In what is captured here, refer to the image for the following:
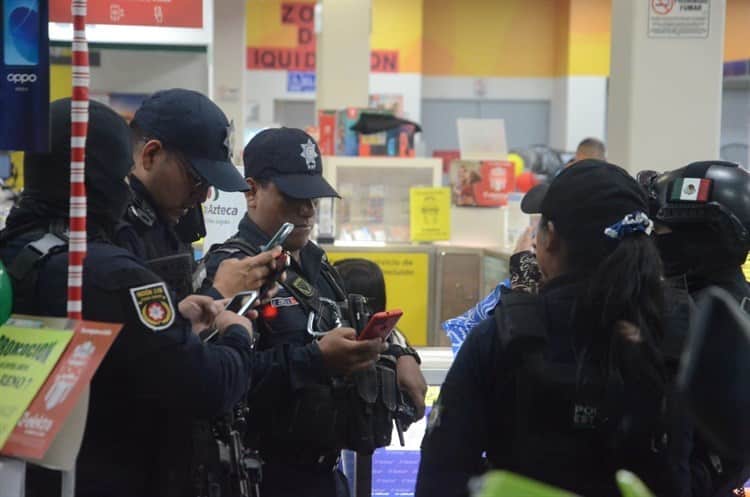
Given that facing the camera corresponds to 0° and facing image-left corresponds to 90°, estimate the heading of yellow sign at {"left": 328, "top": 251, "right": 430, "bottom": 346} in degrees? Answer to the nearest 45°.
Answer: approximately 0°

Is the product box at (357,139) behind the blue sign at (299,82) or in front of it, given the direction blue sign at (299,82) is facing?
in front

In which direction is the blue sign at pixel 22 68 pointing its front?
toward the camera

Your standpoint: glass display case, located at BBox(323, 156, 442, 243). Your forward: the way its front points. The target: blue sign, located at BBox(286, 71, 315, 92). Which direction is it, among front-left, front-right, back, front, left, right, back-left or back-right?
back

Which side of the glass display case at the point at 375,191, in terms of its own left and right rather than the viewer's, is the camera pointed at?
front

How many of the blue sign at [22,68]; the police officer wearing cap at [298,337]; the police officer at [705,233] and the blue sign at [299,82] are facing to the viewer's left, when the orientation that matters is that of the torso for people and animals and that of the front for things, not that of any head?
1

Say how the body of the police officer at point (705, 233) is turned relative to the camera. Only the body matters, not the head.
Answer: to the viewer's left

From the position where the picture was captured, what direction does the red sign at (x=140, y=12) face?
facing the viewer

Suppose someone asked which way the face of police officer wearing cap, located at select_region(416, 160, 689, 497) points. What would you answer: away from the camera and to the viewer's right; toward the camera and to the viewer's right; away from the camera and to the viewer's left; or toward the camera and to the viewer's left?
away from the camera and to the viewer's left

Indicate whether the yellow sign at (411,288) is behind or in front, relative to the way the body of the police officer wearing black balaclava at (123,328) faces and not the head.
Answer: in front

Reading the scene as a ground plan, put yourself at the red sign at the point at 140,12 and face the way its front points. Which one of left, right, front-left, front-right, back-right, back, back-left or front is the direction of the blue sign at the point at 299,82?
back
